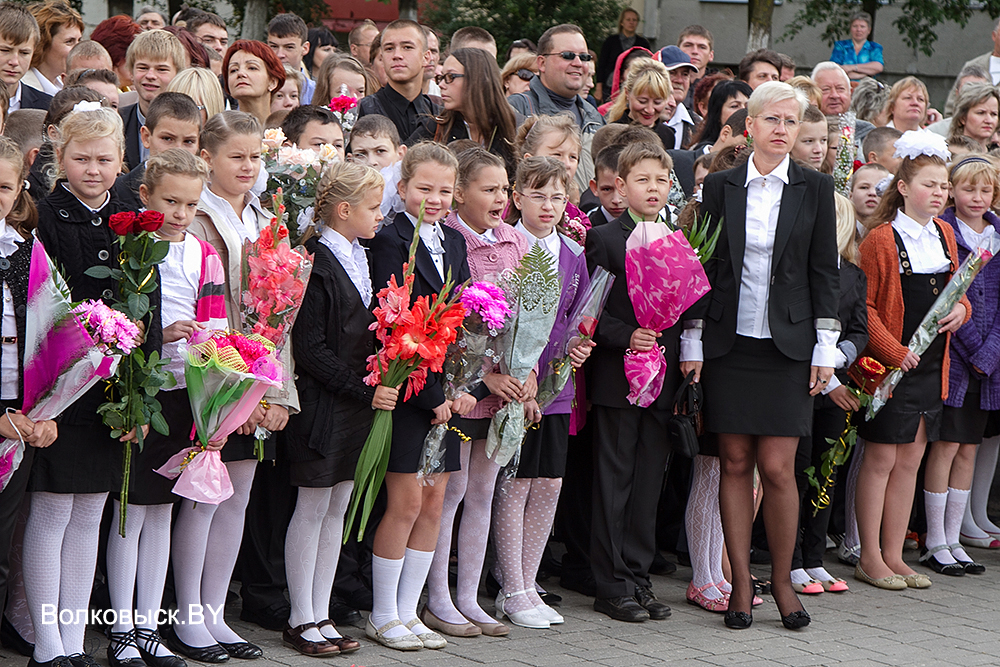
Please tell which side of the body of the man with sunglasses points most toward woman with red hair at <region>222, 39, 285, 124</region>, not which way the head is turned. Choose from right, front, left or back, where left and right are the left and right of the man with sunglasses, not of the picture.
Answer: right

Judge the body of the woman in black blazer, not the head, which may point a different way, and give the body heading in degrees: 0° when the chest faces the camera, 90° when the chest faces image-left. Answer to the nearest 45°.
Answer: approximately 0°

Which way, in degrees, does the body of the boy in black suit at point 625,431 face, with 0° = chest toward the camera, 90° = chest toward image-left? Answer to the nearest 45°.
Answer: approximately 315°

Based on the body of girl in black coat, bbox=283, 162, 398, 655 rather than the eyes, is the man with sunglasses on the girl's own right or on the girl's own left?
on the girl's own left

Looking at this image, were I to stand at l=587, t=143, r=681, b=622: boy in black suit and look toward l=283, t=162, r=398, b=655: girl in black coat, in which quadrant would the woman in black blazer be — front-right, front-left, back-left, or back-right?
back-left

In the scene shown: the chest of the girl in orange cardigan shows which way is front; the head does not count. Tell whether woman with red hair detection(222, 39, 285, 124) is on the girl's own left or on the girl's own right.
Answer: on the girl's own right

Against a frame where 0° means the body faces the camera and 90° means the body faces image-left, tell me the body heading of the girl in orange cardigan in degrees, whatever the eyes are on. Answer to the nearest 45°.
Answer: approximately 315°

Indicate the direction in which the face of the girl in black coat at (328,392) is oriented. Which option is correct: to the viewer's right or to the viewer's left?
to the viewer's right

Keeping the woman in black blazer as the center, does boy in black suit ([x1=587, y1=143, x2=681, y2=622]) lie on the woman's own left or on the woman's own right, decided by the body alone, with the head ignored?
on the woman's own right

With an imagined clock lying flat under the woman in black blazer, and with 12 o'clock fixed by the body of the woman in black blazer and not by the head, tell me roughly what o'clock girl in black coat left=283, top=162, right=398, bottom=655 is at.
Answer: The girl in black coat is roughly at 2 o'clock from the woman in black blazer.

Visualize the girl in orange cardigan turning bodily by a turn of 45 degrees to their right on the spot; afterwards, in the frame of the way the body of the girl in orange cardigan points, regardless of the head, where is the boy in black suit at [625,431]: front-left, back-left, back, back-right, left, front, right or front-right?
front-right

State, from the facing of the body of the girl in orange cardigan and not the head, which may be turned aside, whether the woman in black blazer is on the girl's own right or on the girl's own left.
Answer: on the girl's own right
